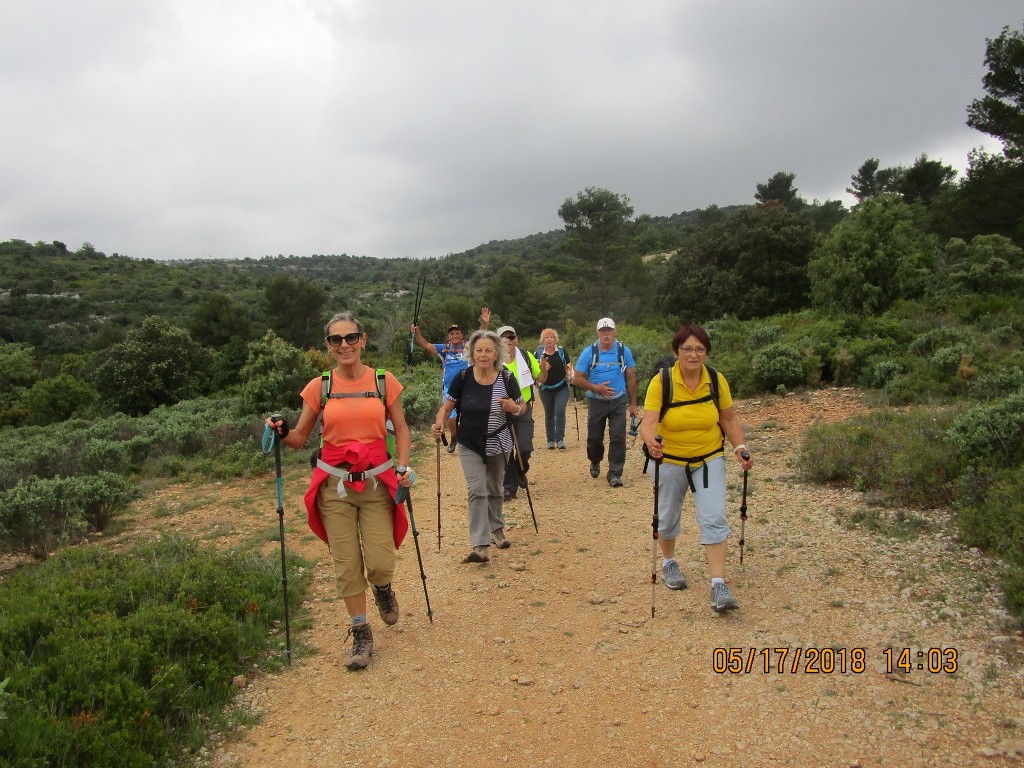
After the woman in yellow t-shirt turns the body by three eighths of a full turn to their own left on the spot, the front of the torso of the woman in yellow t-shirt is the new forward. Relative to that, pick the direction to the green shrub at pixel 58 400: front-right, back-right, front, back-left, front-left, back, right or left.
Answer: left

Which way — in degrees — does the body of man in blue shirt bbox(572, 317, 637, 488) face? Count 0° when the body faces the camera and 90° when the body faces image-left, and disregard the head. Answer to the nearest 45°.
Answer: approximately 0°

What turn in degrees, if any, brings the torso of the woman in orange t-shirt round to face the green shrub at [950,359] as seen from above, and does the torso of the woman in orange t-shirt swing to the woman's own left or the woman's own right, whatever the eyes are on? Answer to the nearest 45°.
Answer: approximately 135° to the woman's own left

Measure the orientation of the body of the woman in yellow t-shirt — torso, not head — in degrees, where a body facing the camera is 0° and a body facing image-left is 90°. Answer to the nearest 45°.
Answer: approximately 0°

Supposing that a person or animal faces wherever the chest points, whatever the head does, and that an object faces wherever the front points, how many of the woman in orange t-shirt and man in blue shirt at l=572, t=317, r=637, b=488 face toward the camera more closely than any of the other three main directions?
2

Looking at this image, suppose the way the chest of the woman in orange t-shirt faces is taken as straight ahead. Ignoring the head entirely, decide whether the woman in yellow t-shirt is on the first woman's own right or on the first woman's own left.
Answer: on the first woman's own left

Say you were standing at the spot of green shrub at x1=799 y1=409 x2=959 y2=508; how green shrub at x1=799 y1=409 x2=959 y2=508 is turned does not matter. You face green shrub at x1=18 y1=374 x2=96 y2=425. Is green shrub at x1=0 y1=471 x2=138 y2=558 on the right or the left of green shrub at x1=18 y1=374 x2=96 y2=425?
left
